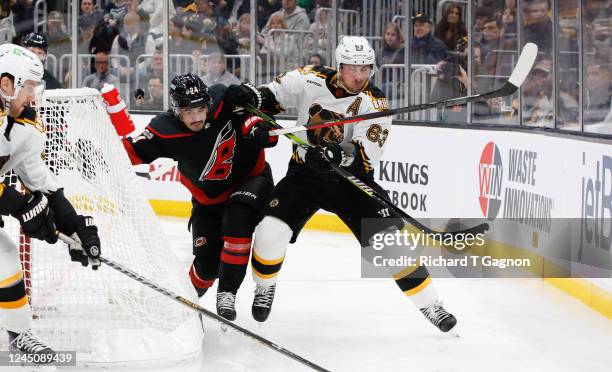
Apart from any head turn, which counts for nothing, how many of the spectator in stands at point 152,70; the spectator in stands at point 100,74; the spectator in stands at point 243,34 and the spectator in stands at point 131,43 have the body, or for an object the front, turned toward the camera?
4

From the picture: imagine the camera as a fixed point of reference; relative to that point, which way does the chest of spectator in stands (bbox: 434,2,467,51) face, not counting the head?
toward the camera

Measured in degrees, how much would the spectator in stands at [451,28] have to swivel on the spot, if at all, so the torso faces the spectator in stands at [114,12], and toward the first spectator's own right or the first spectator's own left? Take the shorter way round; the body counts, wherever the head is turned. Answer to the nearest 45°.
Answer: approximately 135° to the first spectator's own right

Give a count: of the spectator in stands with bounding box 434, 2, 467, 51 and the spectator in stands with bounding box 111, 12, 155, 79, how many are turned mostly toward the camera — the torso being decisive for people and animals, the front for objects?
2

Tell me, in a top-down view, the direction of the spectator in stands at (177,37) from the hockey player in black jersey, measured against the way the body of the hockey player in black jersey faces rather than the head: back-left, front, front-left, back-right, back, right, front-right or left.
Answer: back

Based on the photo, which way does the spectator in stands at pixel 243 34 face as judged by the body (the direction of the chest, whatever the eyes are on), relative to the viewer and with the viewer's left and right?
facing the viewer

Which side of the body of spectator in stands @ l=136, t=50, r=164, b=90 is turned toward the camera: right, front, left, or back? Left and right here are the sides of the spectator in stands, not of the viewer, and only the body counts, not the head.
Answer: front

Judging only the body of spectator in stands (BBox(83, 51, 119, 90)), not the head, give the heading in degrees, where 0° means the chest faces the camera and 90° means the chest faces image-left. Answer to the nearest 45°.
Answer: approximately 0°

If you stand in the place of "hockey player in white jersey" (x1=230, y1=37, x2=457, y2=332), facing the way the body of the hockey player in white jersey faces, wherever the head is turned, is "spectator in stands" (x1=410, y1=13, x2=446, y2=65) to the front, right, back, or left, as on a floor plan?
back
